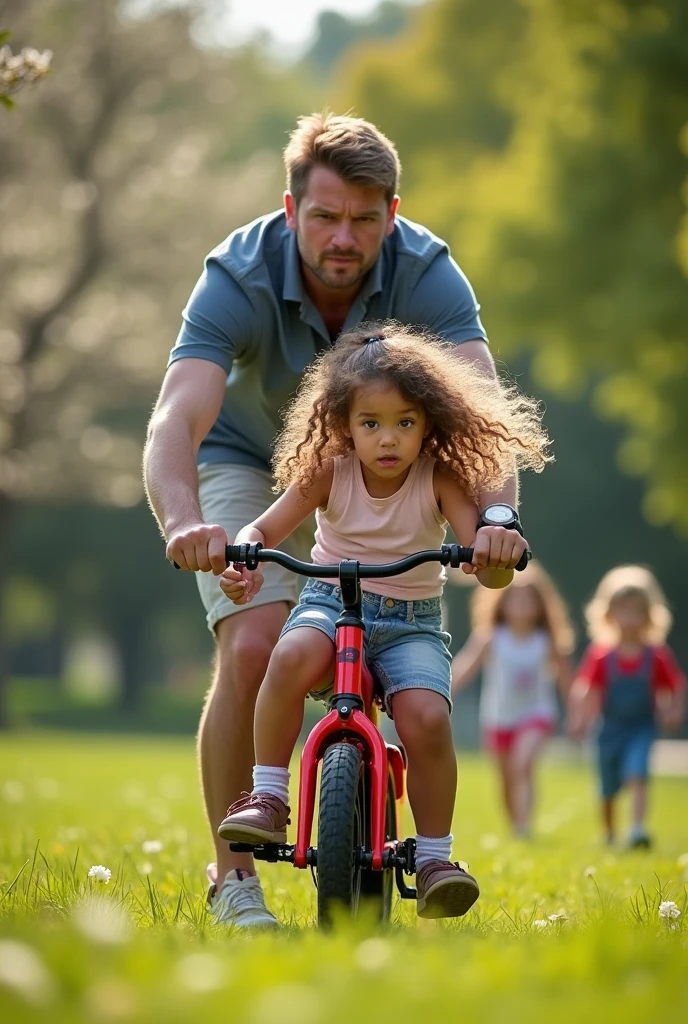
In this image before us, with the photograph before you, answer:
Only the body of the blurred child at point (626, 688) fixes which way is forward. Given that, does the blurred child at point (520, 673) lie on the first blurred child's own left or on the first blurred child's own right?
on the first blurred child's own right

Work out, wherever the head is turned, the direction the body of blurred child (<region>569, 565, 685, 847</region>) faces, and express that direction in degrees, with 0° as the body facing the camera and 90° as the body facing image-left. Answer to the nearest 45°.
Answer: approximately 0°

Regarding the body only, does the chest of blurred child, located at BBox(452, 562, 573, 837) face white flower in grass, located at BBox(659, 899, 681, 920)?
yes

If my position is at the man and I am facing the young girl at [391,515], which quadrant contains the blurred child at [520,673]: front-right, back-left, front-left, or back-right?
back-left

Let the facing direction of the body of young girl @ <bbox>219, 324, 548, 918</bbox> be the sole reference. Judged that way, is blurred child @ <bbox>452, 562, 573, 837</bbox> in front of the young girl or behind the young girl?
behind

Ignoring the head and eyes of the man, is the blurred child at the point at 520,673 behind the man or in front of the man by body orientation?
behind

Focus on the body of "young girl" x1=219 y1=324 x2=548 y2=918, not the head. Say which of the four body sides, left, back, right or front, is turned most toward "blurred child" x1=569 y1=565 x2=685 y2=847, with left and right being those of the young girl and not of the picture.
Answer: back
